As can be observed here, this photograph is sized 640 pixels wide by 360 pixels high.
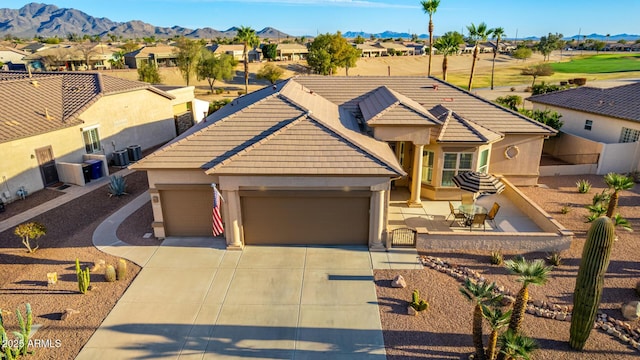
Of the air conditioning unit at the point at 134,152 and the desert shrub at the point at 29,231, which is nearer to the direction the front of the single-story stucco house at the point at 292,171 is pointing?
the desert shrub

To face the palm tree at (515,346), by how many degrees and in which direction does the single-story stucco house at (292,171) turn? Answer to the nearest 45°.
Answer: approximately 45° to its left

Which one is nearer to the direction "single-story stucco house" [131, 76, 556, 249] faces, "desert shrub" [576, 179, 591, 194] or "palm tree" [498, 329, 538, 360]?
the palm tree

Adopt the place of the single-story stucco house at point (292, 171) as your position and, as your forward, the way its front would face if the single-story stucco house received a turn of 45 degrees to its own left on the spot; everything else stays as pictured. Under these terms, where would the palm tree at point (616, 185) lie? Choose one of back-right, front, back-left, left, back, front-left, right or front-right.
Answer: front-left

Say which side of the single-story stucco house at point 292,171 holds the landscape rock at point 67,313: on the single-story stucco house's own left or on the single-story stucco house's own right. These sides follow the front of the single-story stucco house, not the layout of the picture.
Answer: on the single-story stucco house's own right

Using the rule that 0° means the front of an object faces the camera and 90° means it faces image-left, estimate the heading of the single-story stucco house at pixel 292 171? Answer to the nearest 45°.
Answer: approximately 0°

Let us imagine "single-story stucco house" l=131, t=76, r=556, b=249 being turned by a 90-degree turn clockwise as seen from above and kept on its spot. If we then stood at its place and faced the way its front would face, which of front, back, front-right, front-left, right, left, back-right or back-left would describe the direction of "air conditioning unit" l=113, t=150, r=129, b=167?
front-right

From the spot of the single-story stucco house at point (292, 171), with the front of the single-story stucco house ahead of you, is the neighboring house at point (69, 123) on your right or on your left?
on your right

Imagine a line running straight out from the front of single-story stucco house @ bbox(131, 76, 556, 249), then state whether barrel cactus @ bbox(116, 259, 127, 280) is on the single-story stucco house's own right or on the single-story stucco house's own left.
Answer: on the single-story stucco house's own right

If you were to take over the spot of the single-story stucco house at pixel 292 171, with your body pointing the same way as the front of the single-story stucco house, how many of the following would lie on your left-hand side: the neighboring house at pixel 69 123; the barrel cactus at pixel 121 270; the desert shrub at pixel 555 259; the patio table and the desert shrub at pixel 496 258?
3

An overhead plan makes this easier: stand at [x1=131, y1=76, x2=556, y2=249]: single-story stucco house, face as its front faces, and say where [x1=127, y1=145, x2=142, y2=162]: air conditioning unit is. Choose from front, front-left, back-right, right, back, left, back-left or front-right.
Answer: back-right

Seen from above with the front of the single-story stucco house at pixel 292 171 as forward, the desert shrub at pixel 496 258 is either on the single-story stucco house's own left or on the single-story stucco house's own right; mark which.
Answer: on the single-story stucco house's own left

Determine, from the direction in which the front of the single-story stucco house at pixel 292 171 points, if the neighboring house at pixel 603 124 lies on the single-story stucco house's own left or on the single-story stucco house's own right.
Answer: on the single-story stucco house's own left

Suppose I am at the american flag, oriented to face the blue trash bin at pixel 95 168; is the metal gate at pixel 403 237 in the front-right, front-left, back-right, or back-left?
back-right
